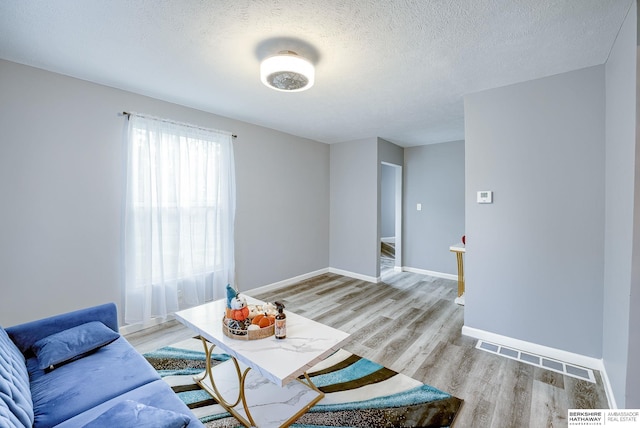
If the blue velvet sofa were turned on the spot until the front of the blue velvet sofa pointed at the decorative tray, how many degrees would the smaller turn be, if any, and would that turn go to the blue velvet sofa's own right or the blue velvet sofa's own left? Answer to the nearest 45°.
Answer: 0° — it already faces it

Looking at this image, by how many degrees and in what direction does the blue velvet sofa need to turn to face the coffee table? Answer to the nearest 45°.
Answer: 0° — it already faces it

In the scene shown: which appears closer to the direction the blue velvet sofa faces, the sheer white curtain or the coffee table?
the coffee table

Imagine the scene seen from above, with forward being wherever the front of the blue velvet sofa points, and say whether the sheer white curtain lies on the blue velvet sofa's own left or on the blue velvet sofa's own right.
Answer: on the blue velvet sofa's own left

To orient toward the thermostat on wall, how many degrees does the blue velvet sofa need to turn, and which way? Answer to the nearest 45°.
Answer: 0° — it already faces it

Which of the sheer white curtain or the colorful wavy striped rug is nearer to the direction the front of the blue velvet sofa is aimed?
the colorful wavy striped rug

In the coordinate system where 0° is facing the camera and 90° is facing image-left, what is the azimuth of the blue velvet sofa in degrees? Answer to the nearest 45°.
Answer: approximately 270°
